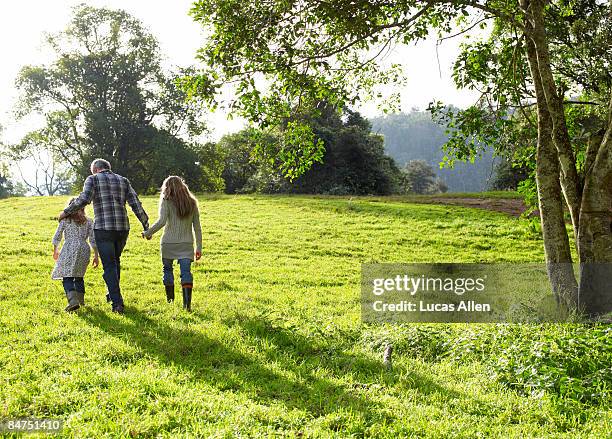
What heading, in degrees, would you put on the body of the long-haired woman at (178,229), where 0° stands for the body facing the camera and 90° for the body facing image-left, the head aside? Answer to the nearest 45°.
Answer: approximately 180°

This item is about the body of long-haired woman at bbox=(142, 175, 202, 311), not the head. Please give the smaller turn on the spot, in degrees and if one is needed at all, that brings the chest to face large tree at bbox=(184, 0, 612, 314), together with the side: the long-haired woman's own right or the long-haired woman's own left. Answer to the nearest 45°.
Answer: approximately 90° to the long-haired woman's own right

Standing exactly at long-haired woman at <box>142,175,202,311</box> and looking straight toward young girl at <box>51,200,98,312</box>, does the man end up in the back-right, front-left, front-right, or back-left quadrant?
front-left

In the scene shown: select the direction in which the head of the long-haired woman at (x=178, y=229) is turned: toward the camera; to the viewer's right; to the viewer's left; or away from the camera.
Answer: away from the camera

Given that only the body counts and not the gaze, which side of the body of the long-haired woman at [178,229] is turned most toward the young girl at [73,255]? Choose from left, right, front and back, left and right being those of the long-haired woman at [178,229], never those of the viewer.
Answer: left

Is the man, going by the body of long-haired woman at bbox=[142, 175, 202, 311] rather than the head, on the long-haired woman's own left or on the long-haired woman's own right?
on the long-haired woman's own left
